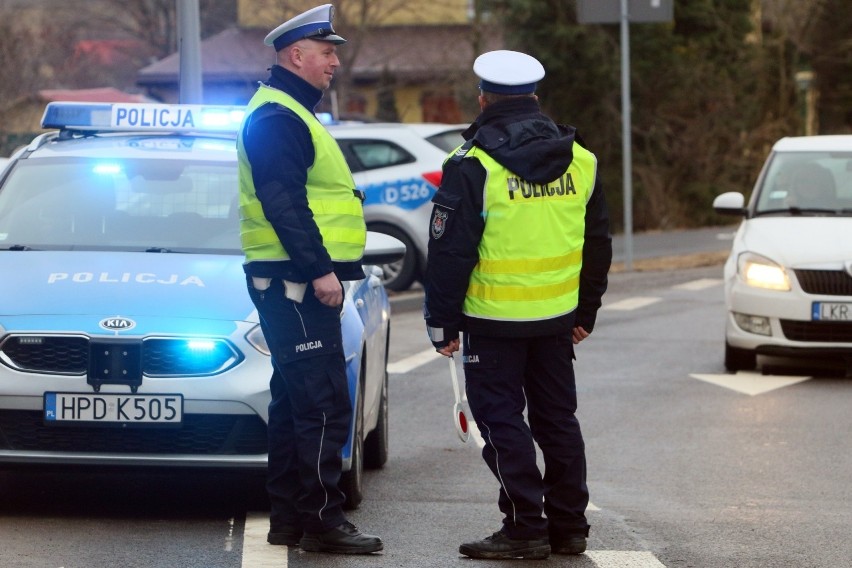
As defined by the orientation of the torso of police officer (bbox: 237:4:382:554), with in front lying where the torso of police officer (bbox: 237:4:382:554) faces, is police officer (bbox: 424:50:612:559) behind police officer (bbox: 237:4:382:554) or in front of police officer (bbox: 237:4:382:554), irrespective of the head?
in front

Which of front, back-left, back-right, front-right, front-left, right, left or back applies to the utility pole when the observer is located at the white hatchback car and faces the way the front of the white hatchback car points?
right

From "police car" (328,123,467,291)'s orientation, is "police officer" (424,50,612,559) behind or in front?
behind

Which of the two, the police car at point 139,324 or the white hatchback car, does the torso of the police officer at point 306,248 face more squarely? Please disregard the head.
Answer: the white hatchback car

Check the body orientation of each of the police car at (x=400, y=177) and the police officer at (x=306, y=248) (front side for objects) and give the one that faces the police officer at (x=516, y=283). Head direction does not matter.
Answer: the police officer at (x=306, y=248)

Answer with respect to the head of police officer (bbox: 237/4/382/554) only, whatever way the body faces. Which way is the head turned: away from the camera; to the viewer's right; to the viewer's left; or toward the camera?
to the viewer's right

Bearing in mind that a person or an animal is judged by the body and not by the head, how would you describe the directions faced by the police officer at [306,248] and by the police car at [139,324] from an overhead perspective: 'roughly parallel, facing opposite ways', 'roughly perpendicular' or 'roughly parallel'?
roughly perpendicular

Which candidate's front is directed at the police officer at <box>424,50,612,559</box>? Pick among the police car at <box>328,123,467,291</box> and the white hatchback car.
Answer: the white hatchback car

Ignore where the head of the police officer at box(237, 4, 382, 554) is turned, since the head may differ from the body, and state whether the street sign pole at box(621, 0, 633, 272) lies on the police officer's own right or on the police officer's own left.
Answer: on the police officer's own left

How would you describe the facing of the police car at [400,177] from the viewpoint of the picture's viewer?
facing away from the viewer and to the left of the viewer

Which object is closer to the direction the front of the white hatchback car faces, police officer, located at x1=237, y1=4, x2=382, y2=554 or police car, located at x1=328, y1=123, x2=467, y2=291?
the police officer

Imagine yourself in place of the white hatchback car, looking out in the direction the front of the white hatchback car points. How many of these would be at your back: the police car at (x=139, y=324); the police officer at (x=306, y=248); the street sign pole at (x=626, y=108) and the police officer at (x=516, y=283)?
1

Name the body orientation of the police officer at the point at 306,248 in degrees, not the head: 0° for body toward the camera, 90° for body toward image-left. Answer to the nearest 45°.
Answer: approximately 270°

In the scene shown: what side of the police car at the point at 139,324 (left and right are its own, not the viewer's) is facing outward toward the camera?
front
